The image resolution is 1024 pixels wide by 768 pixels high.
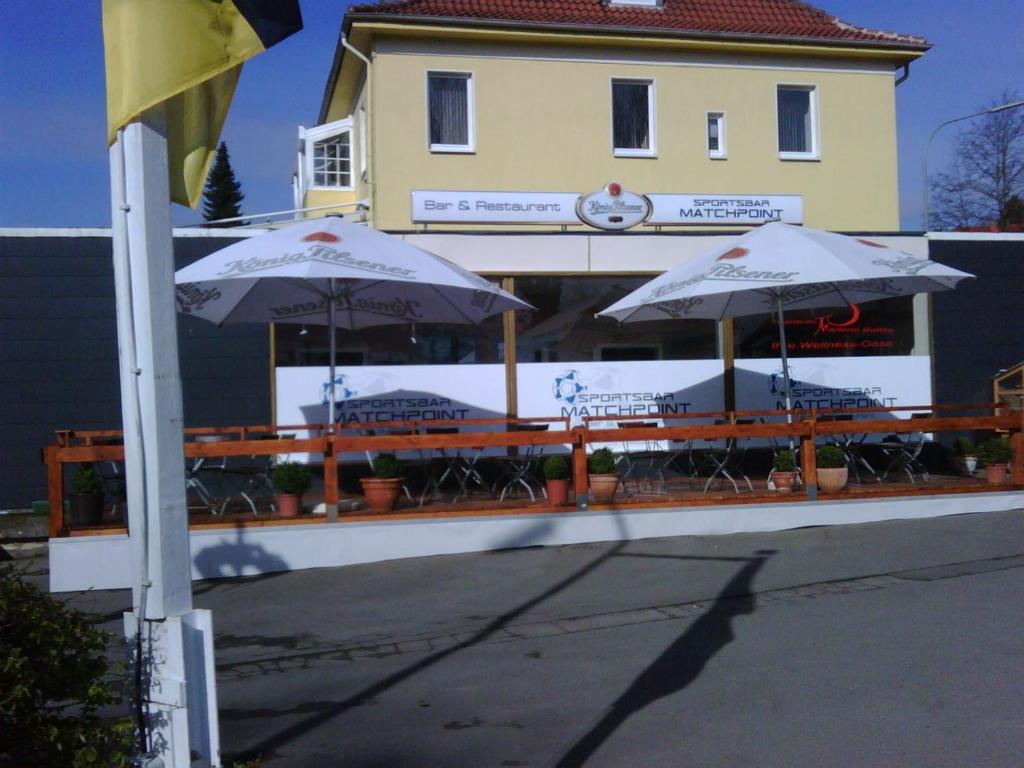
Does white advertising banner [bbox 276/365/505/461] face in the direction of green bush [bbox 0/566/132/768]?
yes

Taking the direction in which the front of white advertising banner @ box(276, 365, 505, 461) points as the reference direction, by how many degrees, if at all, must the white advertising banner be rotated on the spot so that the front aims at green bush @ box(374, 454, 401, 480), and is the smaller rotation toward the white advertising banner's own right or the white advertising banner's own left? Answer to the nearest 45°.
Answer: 0° — it already faces it

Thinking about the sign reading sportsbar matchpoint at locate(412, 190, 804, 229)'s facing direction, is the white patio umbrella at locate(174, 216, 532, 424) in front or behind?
in front

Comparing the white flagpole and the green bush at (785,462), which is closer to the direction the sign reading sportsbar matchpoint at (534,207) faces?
the white flagpole

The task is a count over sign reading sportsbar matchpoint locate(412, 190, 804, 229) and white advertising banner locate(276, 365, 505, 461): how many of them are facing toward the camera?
2

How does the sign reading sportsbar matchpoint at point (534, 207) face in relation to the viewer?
toward the camera

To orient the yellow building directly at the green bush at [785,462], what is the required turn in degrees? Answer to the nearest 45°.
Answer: approximately 45° to its left

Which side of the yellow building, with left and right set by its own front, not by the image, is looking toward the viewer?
front

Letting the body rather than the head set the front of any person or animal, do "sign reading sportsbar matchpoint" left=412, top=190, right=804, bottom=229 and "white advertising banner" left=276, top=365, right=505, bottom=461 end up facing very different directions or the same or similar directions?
same or similar directions

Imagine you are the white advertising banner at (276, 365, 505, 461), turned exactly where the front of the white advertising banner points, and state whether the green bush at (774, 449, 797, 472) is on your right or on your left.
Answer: on your left

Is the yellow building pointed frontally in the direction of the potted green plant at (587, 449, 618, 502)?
yes

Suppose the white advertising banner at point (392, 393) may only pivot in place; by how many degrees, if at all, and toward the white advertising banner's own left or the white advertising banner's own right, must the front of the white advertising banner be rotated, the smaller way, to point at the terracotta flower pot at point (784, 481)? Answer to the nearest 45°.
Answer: approximately 45° to the white advertising banner's own left

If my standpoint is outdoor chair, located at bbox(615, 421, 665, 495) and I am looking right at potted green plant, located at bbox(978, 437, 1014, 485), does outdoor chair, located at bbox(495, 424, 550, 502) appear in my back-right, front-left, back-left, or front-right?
back-right

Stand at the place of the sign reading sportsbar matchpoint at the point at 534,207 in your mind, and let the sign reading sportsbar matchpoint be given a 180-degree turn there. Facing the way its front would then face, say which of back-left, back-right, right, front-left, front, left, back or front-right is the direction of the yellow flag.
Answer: back

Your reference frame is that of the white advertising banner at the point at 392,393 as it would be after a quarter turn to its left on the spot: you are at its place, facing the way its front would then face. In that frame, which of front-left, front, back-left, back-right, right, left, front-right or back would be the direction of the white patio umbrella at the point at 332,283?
right

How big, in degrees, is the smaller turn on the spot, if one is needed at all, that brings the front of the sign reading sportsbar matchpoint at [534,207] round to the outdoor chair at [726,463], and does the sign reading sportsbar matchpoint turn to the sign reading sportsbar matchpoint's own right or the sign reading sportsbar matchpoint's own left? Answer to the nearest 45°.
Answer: approximately 45° to the sign reading sportsbar matchpoint's own left

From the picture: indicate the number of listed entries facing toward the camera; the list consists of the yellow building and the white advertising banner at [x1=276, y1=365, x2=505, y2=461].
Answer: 2

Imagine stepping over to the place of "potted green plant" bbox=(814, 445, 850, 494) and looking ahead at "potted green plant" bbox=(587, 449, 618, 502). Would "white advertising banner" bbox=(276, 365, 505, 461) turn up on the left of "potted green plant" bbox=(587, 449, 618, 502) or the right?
right

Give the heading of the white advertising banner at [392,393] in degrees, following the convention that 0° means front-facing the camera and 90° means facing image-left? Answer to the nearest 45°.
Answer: approximately 0°

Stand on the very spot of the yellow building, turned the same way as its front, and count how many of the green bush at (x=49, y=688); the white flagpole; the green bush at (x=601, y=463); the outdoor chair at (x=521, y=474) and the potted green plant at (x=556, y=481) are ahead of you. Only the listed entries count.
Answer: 5

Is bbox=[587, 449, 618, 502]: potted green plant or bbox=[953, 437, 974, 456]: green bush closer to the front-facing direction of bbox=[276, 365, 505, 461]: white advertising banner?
the potted green plant

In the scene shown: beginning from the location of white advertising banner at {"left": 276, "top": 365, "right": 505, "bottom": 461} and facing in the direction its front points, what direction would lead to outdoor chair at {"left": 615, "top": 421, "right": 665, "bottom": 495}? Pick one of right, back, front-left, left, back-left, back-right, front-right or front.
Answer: front-left
